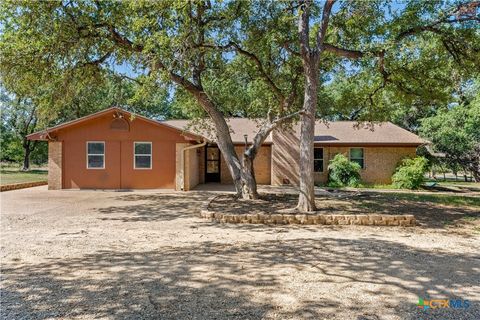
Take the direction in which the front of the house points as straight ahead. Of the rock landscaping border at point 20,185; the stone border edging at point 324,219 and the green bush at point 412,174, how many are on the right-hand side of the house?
1

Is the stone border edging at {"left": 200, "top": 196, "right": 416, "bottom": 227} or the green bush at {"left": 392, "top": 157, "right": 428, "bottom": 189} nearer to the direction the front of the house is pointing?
the stone border edging

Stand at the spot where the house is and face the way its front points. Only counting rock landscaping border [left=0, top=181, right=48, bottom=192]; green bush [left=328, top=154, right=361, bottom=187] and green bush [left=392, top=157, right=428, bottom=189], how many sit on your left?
2

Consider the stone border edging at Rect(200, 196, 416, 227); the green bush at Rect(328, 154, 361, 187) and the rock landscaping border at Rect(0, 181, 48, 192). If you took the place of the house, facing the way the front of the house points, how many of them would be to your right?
1

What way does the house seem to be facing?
toward the camera

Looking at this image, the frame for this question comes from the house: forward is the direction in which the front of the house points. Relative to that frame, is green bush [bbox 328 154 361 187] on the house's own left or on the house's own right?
on the house's own left

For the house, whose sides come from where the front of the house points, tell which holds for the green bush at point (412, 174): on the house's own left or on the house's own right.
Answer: on the house's own left

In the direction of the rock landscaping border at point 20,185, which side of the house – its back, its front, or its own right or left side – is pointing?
right

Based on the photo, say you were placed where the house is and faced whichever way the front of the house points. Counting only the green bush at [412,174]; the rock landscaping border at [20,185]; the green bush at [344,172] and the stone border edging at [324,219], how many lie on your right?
1
